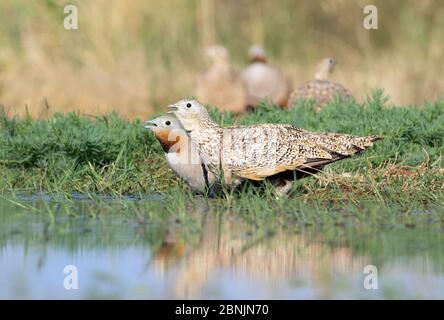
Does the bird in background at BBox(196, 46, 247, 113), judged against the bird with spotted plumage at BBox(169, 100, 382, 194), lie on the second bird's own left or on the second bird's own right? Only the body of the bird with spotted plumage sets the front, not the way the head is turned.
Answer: on the second bird's own right

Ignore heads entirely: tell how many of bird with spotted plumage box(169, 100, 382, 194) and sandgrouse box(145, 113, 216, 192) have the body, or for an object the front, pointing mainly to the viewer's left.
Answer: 2

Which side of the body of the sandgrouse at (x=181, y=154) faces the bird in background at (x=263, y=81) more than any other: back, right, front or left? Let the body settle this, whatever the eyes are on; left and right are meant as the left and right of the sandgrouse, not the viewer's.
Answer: right

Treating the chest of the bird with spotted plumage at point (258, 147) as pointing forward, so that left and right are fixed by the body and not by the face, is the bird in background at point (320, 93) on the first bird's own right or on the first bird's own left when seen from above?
on the first bird's own right

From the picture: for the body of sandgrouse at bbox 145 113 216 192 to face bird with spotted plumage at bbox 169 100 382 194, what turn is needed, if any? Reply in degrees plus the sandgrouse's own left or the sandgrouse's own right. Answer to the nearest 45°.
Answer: approximately 180°

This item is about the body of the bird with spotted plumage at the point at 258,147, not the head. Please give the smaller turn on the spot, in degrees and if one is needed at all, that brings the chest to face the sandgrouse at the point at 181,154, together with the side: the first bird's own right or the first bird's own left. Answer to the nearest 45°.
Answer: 0° — it already faces it

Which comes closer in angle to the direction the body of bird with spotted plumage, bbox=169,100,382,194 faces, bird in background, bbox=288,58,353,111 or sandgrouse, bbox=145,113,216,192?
the sandgrouse

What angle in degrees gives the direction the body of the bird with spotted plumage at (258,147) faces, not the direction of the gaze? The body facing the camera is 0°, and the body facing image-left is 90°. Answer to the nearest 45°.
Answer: approximately 90°

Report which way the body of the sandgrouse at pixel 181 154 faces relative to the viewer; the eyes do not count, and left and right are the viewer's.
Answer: facing to the left of the viewer
